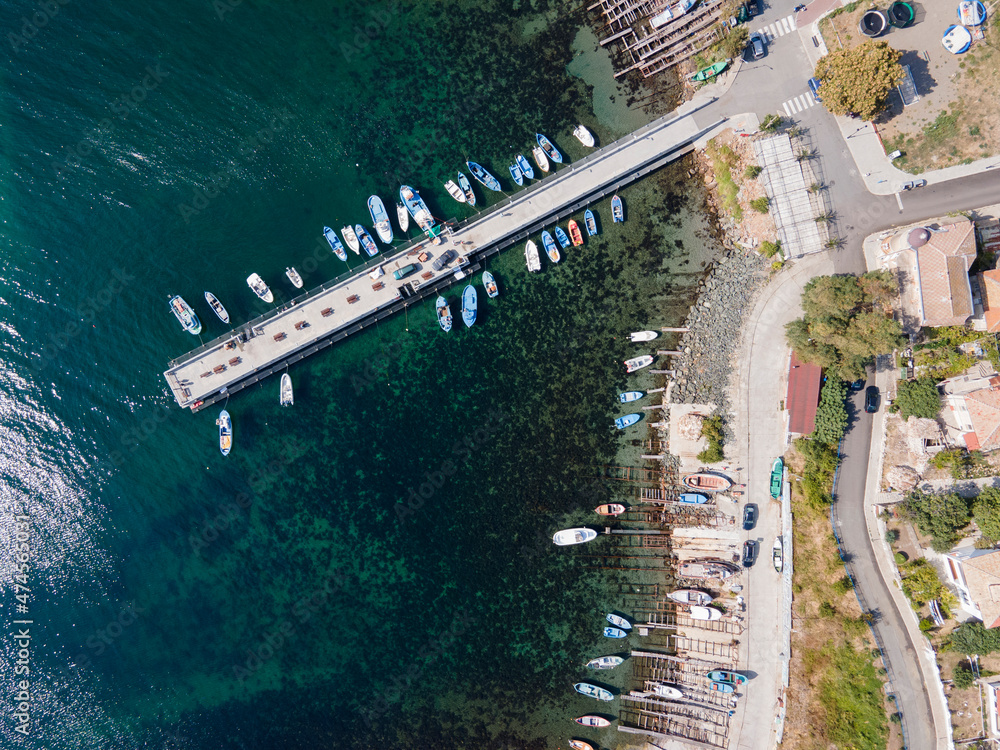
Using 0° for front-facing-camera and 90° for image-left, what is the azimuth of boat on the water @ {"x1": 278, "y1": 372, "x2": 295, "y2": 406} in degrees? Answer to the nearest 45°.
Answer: approximately 180°

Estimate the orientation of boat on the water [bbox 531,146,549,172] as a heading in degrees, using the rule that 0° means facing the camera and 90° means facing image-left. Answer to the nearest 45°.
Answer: approximately 315°

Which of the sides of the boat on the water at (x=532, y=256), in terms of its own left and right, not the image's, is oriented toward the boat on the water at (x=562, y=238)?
right

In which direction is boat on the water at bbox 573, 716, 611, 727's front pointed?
to the viewer's left

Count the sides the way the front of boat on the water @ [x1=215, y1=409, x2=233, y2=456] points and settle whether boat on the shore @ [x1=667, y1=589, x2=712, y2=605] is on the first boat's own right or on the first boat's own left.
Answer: on the first boat's own right
